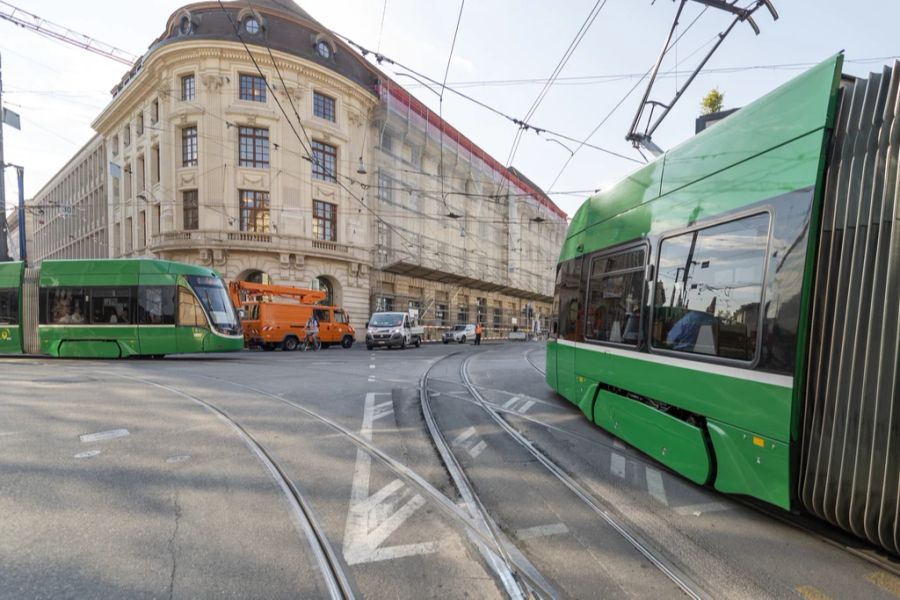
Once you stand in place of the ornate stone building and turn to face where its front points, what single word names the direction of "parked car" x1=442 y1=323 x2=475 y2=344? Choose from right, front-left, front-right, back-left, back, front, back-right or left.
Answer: left

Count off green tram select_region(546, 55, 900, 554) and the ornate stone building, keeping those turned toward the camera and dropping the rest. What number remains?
1

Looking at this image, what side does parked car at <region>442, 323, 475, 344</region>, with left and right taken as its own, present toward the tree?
back

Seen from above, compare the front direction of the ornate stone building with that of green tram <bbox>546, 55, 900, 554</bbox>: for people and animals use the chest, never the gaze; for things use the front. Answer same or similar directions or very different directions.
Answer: very different directions

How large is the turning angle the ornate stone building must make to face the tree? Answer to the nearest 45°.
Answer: approximately 45° to its left

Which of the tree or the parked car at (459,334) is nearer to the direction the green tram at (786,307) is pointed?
the parked car

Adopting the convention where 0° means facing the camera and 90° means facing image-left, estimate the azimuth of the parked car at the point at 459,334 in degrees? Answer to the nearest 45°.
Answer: approximately 45°
